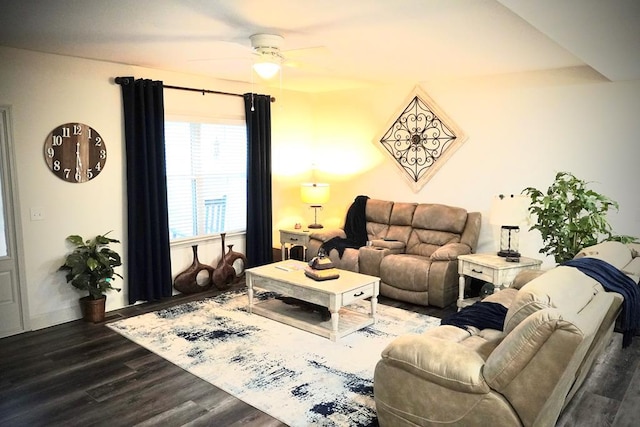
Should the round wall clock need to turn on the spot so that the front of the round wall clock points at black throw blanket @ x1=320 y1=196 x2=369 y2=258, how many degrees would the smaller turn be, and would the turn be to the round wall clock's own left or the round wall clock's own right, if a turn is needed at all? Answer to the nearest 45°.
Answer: approximately 90° to the round wall clock's own left

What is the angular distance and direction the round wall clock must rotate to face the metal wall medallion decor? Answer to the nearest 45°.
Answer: approximately 90° to its left

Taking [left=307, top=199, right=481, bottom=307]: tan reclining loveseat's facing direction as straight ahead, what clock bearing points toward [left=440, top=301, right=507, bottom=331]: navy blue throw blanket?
The navy blue throw blanket is roughly at 10 o'clock from the tan reclining loveseat.

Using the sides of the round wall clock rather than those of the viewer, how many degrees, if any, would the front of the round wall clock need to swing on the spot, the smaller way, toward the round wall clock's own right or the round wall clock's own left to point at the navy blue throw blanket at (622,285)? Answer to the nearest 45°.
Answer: approximately 45° to the round wall clock's own left

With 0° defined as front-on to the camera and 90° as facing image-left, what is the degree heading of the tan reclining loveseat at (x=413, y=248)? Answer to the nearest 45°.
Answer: approximately 45°

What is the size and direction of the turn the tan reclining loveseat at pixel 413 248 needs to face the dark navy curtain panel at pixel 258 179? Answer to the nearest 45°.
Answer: approximately 45° to its right

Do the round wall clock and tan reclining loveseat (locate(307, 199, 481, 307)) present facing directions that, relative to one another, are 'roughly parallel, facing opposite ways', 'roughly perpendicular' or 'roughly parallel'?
roughly perpendicular
